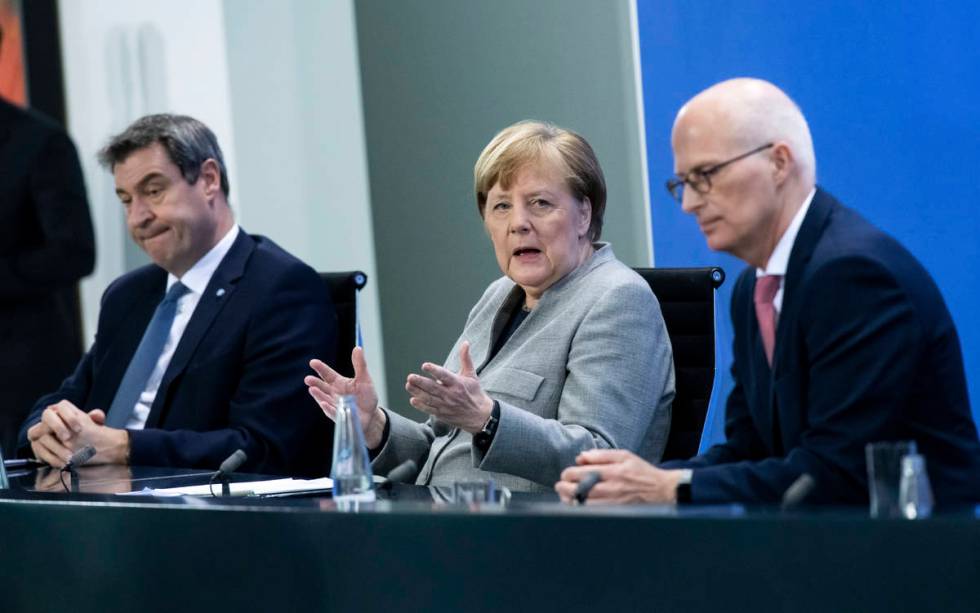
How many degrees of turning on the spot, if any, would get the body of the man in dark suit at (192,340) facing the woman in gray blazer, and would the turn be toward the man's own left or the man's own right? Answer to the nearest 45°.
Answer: approximately 90° to the man's own left

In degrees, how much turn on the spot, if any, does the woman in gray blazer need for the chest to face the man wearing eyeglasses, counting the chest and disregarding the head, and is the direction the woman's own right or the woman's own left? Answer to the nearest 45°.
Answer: approximately 90° to the woman's own left

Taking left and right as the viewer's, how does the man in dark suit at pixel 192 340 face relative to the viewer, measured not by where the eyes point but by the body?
facing the viewer and to the left of the viewer

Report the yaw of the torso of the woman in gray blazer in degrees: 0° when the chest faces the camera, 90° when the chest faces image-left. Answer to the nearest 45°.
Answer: approximately 45°

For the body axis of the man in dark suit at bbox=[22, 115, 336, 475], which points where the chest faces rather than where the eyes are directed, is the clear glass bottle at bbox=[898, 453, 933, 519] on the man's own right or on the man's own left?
on the man's own left

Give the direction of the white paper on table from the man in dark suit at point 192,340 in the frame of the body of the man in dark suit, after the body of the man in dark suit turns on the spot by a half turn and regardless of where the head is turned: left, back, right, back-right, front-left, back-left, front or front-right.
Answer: back-right

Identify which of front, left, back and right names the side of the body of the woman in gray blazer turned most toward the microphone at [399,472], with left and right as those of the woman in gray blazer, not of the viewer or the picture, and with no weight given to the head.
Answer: front

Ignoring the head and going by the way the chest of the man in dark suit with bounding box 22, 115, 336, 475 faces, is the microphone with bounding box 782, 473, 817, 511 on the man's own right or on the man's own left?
on the man's own left

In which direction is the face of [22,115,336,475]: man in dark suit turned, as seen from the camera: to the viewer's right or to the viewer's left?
to the viewer's left

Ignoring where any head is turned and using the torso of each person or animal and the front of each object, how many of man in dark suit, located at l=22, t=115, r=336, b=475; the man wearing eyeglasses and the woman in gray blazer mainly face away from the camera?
0

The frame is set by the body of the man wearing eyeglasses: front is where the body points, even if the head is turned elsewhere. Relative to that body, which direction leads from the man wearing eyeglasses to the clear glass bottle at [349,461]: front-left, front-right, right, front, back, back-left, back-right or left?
front-right

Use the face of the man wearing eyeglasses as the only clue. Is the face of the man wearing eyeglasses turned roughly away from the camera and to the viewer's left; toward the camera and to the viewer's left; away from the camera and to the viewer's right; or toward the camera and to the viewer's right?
toward the camera and to the viewer's left

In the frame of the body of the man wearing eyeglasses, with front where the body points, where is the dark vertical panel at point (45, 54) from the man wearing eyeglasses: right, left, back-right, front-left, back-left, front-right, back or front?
right
